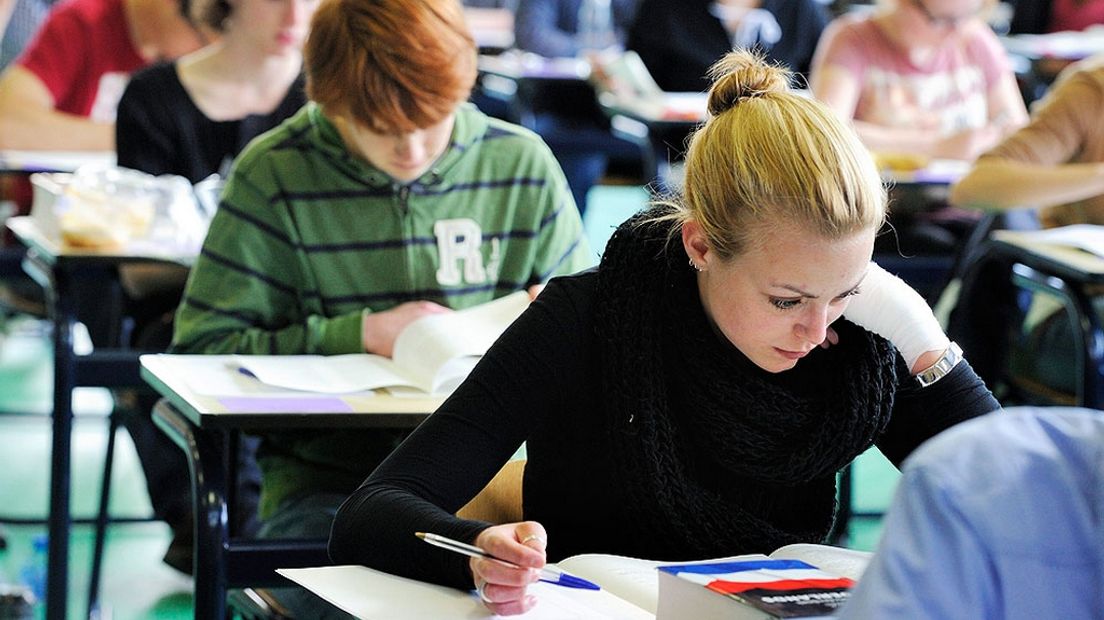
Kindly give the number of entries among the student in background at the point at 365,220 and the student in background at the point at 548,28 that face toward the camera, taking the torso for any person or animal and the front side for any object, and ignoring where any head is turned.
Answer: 2

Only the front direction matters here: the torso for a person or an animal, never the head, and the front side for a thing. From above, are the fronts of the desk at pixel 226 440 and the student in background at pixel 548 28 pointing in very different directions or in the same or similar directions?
very different directions

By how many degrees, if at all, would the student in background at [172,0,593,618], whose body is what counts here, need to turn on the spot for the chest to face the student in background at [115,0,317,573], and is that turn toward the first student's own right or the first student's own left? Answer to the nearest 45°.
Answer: approximately 180°

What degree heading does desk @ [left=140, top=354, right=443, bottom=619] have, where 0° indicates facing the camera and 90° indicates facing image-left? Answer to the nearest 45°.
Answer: approximately 180°

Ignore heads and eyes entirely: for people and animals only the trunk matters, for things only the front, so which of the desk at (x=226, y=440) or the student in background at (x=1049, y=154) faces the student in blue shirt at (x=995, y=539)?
the student in background at (x=1049, y=154)

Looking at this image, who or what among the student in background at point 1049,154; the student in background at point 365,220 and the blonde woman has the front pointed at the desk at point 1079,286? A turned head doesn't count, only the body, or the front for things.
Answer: the student in background at point 1049,154

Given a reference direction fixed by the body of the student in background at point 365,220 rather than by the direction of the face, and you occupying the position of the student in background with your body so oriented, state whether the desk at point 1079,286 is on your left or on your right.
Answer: on your left

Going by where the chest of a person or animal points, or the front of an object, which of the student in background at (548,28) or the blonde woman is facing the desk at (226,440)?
the student in background

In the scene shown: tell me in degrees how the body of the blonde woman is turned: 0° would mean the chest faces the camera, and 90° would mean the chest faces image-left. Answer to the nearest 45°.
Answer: approximately 315°
